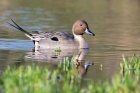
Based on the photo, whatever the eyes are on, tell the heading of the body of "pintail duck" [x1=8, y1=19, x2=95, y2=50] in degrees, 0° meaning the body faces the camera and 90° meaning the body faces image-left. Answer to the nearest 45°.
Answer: approximately 270°
